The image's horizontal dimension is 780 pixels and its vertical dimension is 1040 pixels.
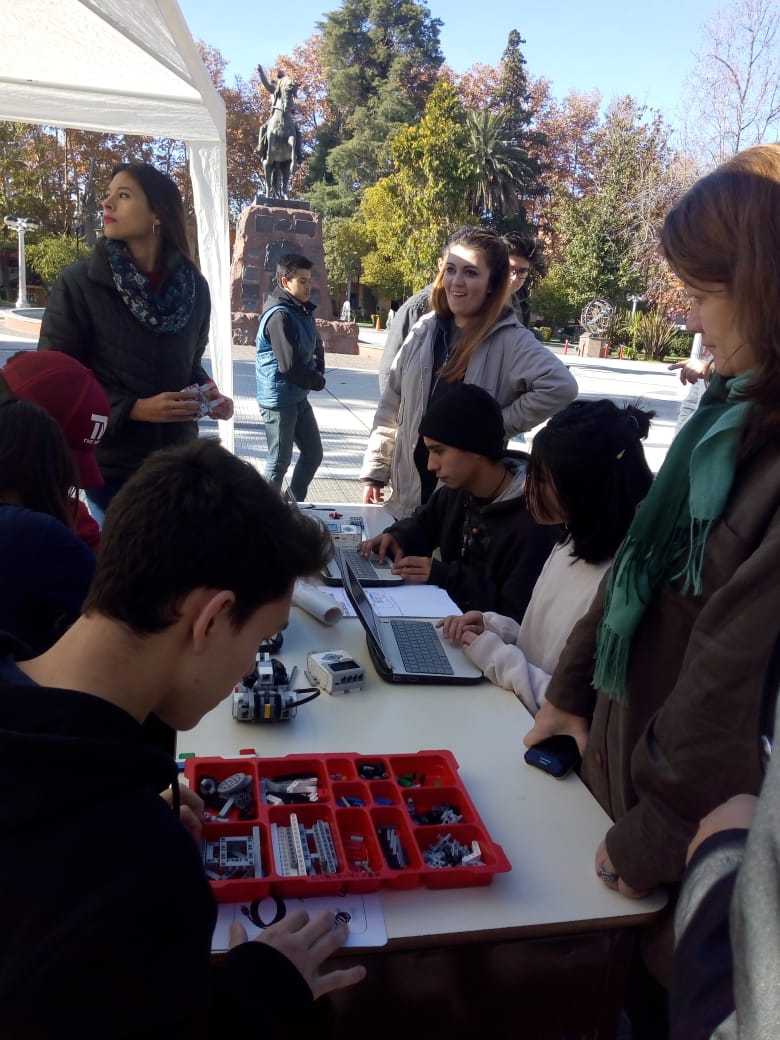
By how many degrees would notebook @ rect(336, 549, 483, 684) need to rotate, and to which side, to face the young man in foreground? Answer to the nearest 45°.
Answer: approximately 90° to its right

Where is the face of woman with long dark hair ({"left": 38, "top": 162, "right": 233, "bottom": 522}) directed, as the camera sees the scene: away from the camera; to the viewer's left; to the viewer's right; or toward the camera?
to the viewer's left

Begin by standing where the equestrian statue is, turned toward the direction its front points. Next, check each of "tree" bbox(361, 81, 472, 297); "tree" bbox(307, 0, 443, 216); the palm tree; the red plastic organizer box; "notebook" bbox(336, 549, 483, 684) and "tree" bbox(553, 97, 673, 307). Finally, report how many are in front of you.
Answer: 2

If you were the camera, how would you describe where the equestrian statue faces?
facing the viewer

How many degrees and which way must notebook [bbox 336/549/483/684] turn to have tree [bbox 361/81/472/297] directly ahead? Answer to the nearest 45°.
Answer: approximately 90° to its left

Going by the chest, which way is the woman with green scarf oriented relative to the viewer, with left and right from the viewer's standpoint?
facing to the left of the viewer

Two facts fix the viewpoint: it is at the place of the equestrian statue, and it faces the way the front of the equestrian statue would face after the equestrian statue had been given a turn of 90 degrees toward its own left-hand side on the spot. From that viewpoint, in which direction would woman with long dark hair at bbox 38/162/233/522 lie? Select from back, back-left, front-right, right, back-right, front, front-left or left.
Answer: right

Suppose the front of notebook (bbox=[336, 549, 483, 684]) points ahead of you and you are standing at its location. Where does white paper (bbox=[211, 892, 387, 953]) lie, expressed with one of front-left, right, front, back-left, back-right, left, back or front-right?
right

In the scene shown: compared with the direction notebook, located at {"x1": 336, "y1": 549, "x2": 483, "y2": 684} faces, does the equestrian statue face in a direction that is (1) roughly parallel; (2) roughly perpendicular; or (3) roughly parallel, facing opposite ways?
roughly perpendicular

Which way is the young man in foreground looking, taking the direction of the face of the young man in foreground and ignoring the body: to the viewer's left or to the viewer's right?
to the viewer's right

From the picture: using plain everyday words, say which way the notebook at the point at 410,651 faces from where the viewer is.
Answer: facing to the right of the viewer
